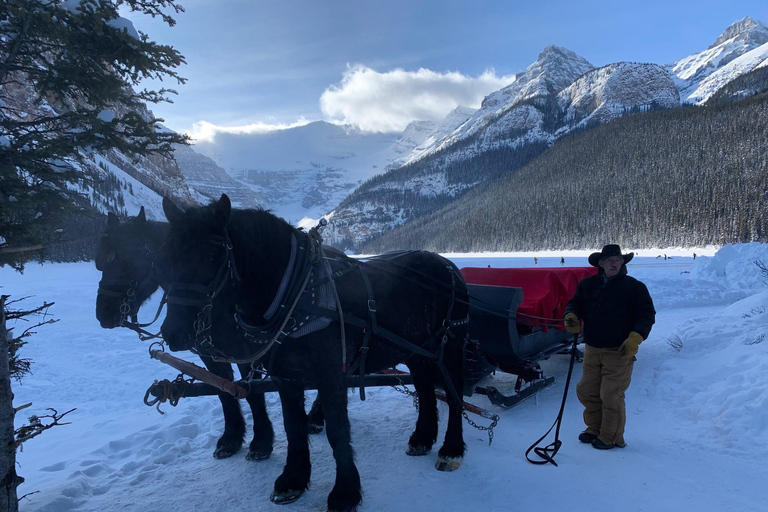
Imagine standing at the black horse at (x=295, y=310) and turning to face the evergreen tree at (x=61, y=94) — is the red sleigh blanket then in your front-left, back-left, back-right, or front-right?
back-right

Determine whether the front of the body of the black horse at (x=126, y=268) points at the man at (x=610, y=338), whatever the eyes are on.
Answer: no

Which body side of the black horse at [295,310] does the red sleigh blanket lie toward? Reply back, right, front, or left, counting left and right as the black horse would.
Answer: back

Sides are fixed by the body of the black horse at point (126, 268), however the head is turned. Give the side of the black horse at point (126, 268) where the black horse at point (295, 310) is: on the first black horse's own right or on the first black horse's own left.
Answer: on the first black horse's own left

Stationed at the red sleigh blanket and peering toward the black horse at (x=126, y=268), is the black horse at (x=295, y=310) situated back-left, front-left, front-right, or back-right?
front-left

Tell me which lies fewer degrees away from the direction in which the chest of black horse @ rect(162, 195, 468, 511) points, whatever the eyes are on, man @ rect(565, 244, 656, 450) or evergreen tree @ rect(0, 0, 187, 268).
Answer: the evergreen tree

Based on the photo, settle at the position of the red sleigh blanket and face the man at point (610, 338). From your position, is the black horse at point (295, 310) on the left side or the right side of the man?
right

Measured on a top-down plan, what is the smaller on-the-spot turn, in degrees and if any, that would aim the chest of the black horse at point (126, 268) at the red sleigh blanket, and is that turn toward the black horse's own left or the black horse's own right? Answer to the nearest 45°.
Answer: approximately 135° to the black horse's own left

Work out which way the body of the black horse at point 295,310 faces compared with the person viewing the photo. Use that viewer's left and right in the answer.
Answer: facing the viewer and to the left of the viewer

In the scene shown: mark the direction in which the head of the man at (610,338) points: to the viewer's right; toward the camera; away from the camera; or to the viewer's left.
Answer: toward the camera

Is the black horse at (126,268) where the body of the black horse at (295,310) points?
no

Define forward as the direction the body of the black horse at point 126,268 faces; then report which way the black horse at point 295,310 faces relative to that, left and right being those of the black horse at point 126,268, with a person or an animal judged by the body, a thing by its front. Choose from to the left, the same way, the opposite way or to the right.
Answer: the same way
